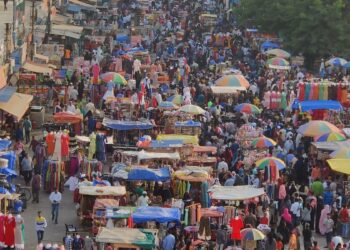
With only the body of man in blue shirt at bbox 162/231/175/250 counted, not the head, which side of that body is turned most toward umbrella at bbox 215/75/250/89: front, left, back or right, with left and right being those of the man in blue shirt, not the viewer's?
front

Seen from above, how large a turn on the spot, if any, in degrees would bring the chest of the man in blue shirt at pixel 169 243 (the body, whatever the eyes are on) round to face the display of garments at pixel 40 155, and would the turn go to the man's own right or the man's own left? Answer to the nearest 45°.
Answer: approximately 45° to the man's own left

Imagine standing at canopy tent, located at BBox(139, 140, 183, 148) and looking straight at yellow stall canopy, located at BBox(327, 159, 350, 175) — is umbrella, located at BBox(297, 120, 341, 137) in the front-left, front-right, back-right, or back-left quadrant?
front-left

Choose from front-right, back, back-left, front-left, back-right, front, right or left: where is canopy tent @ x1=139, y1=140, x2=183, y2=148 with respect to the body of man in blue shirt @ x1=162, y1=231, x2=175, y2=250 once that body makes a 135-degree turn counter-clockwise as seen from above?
back-right

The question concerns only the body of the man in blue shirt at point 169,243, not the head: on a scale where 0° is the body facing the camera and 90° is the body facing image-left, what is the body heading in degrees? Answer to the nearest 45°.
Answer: approximately 180°

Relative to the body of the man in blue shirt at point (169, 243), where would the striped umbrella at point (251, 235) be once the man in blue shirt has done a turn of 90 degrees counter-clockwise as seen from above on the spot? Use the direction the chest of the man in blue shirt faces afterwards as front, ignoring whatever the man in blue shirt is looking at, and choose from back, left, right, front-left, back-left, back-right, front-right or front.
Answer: back
